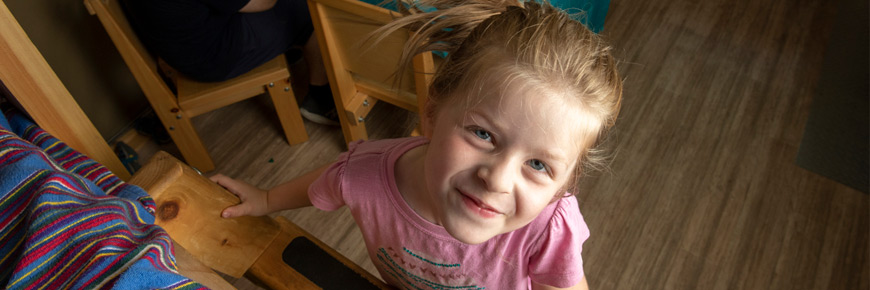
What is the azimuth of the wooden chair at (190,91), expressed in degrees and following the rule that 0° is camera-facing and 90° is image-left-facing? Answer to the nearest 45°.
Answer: approximately 270°

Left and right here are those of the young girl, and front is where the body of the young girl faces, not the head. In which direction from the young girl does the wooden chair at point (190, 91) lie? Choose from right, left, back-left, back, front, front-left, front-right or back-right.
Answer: back-right

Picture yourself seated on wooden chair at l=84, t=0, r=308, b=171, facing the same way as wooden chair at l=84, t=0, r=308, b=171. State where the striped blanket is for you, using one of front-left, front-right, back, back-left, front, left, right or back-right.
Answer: right

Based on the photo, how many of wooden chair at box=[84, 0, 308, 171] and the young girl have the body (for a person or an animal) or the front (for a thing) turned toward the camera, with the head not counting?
1

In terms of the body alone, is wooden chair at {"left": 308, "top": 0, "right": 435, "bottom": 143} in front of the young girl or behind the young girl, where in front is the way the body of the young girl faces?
behind

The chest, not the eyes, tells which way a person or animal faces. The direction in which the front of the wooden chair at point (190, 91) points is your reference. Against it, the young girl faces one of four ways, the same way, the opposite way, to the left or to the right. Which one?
to the right
